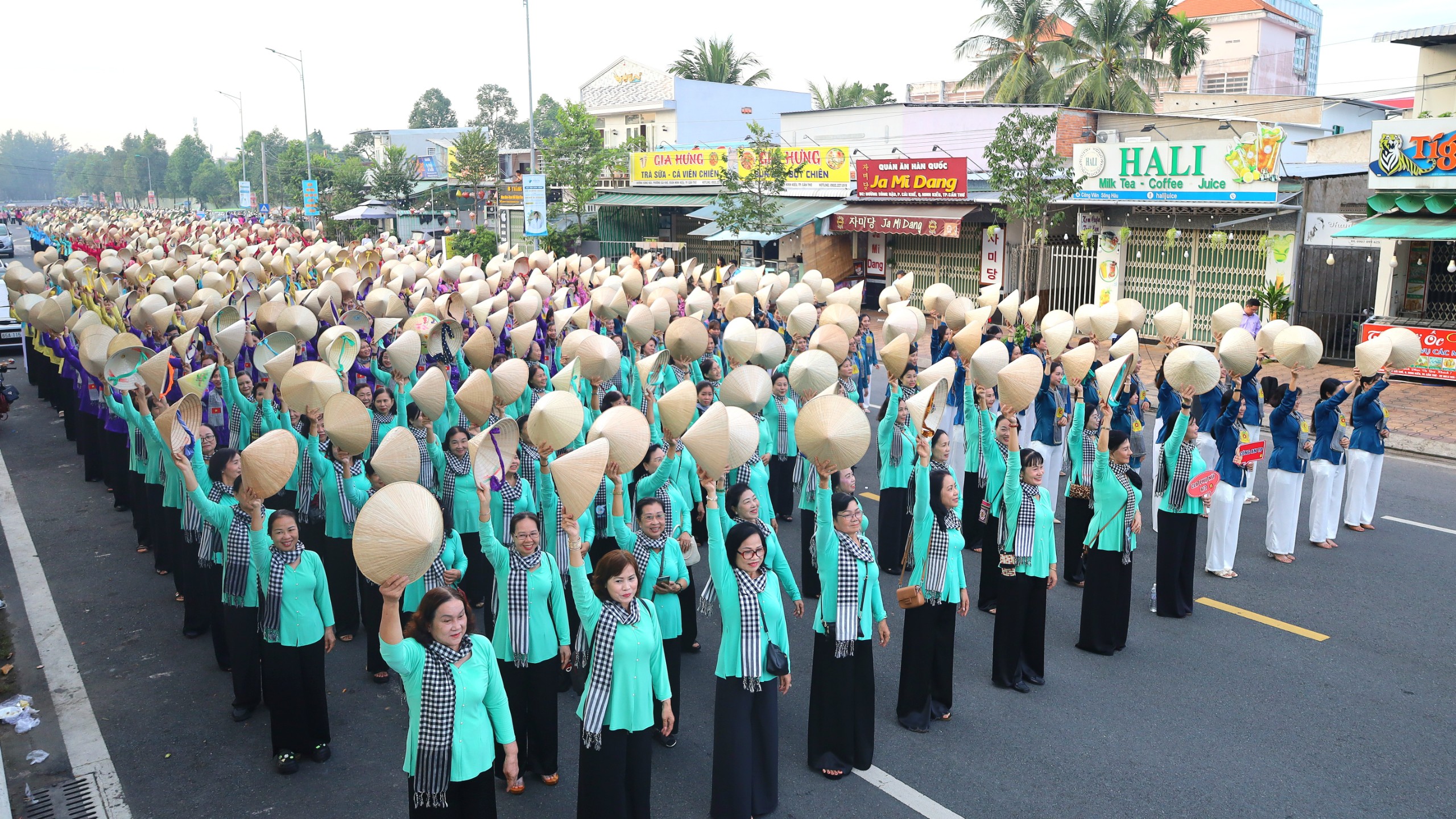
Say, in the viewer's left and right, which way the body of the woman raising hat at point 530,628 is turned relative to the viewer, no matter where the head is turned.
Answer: facing the viewer

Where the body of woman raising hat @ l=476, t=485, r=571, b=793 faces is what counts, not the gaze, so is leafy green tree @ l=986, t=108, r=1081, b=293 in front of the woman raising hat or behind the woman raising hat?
behind

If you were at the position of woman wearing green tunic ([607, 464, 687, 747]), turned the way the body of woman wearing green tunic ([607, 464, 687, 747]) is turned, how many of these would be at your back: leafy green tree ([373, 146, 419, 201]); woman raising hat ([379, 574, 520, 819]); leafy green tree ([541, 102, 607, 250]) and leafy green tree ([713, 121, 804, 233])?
3

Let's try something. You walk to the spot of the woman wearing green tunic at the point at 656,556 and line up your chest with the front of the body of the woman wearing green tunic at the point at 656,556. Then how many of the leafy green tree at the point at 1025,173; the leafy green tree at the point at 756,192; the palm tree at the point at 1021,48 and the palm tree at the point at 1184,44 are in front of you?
0

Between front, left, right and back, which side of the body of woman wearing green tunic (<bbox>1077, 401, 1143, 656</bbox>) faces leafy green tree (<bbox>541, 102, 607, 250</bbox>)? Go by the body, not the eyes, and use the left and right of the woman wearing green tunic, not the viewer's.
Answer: back

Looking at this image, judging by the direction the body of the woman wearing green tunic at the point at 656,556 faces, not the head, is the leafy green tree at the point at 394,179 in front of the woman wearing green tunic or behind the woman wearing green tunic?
behind

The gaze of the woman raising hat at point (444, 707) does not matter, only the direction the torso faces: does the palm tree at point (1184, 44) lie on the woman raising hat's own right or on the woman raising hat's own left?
on the woman raising hat's own left

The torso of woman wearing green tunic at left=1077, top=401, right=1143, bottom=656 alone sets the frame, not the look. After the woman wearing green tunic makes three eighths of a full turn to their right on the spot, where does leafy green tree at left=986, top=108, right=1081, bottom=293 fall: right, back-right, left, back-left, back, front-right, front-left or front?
right

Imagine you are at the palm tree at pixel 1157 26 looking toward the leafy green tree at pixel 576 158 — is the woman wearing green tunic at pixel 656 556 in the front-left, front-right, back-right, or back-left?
front-left

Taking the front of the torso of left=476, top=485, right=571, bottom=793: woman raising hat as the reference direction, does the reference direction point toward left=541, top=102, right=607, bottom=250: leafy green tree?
no

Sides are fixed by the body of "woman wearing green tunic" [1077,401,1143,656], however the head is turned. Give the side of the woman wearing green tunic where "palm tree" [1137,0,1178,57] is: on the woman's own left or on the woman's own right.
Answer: on the woman's own left

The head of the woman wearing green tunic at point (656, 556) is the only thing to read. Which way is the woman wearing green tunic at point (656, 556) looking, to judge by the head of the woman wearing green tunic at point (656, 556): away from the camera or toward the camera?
toward the camera

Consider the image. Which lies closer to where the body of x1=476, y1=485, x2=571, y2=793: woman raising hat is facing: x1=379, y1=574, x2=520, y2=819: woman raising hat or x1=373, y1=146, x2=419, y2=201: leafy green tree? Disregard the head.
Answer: the woman raising hat

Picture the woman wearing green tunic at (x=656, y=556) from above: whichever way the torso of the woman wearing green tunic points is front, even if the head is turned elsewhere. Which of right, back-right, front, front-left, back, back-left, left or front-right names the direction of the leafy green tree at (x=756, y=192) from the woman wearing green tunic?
back

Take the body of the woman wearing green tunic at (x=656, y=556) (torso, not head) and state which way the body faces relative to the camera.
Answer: toward the camera

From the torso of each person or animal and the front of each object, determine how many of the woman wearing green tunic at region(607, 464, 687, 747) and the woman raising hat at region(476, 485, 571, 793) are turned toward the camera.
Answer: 2

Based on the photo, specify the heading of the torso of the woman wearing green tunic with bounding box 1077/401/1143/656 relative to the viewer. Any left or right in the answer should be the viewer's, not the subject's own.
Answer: facing the viewer and to the right of the viewer
